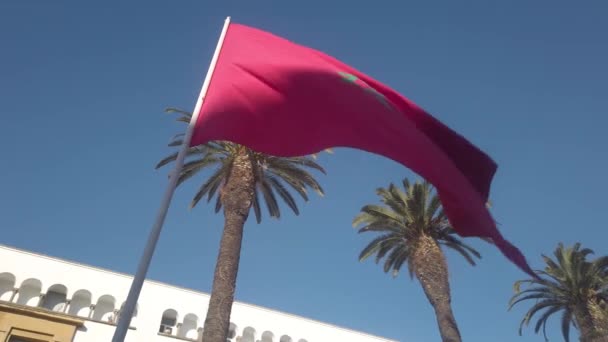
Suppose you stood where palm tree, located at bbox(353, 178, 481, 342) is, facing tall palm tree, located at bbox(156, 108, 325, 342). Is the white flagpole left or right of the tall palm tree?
left

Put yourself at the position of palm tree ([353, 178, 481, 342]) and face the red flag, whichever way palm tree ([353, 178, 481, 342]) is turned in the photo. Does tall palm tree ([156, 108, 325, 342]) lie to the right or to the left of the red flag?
right

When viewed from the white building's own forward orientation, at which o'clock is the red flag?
The red flag is roughly at 1 o'clock from the white building.

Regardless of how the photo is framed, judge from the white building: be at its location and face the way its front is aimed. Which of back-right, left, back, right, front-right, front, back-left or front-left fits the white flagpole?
front-right

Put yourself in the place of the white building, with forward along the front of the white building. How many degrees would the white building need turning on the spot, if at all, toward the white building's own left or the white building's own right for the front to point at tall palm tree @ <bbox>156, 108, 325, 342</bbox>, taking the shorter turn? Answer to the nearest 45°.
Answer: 0° — it already faces it

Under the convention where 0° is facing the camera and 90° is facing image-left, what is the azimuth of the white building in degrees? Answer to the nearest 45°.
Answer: approximately 315°
